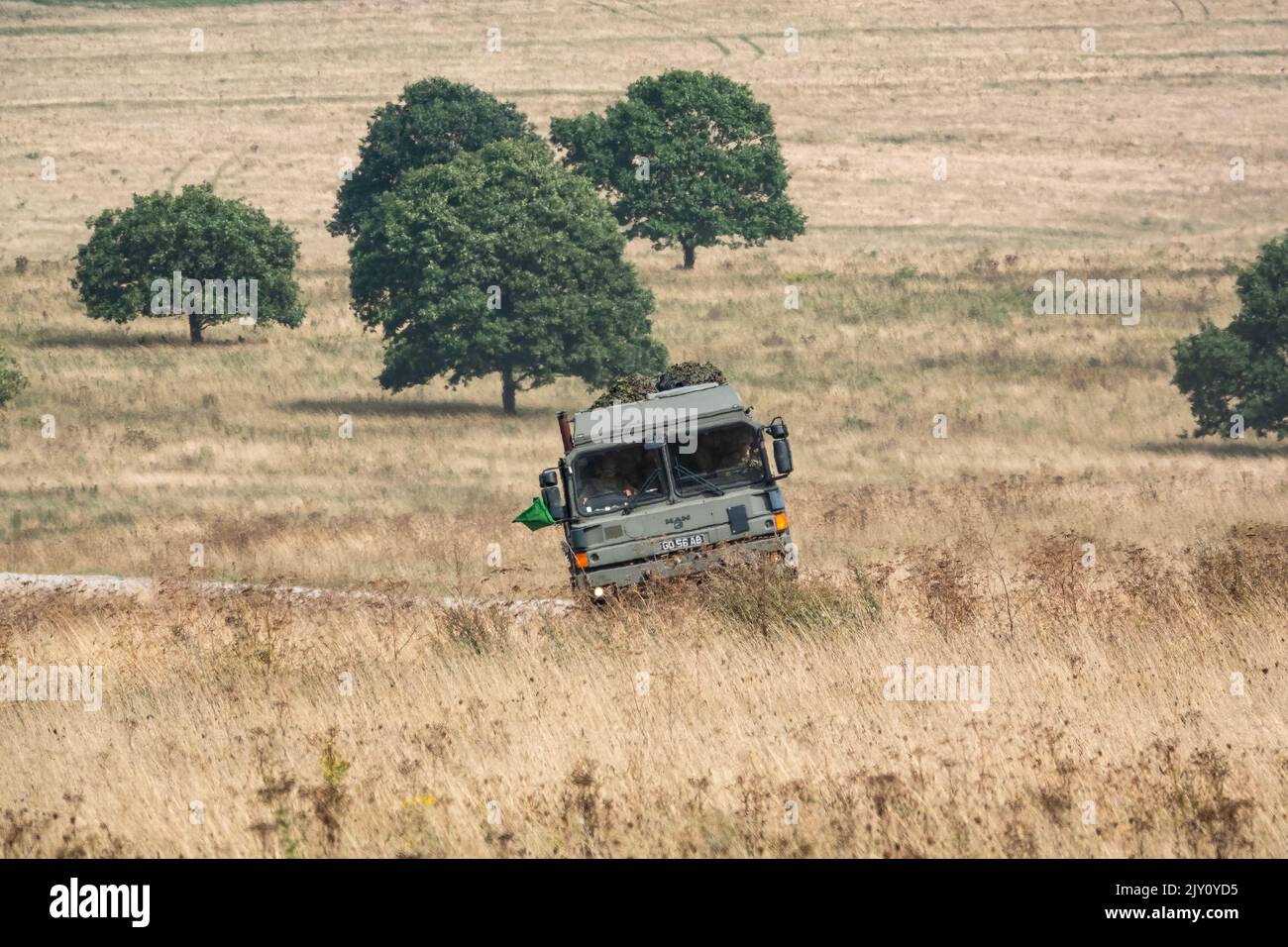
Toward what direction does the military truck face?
toward the camera

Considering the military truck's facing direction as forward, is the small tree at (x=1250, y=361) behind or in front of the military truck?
behind

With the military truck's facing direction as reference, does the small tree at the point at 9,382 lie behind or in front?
behind

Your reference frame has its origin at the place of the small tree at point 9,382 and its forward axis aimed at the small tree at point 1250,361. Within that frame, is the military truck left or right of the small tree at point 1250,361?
right
